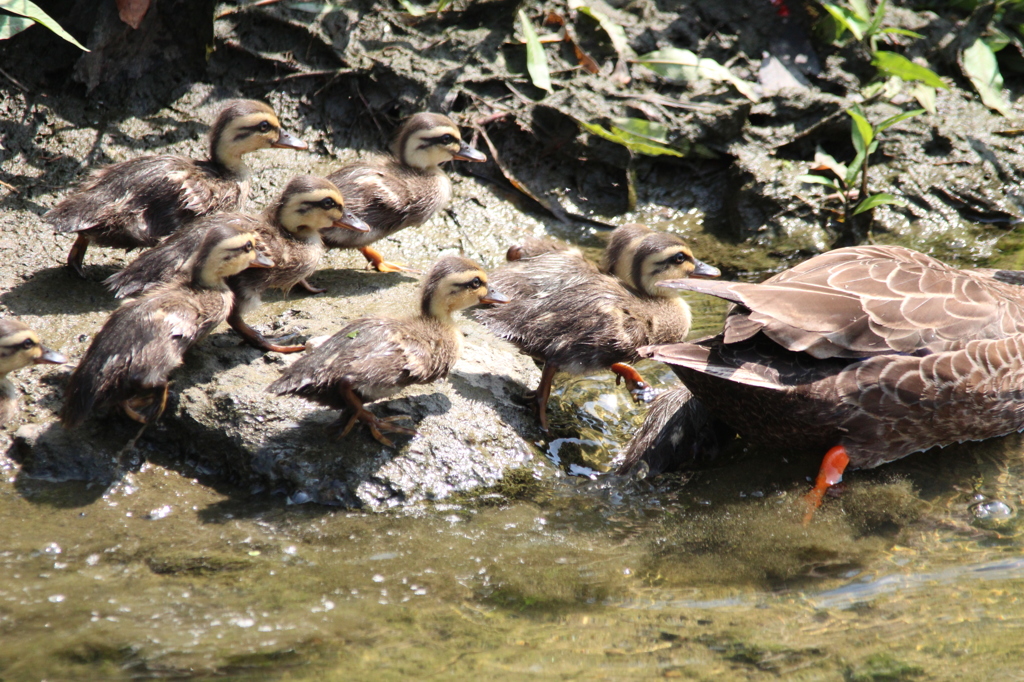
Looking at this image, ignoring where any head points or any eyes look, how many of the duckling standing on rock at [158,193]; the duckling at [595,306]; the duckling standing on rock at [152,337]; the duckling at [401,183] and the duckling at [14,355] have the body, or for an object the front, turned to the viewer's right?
5

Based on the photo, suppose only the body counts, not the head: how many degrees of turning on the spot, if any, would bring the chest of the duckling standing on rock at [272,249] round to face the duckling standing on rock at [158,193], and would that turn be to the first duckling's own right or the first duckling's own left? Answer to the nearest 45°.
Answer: approximately 135° to the first duckling's own left

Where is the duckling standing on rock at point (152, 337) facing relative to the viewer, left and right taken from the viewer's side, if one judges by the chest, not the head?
facing to the right of the viewer

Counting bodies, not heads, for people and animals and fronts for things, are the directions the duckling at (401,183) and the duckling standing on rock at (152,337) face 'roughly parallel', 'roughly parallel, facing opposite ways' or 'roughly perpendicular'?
roughly parallel

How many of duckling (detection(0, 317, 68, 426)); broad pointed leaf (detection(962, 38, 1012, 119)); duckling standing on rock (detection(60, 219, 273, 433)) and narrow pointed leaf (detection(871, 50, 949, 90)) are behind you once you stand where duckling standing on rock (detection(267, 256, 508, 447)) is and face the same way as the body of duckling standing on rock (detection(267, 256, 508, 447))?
2

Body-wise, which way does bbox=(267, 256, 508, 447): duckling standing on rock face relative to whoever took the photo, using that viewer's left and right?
facing to the right of the viewer

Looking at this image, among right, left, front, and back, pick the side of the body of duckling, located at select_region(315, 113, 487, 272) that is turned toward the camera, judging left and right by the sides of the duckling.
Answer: right

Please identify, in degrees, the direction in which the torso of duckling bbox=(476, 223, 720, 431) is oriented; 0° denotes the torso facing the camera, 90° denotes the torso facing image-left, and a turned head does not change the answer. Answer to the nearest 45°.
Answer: approximately 270°

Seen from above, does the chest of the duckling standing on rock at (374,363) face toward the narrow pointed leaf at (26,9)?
no

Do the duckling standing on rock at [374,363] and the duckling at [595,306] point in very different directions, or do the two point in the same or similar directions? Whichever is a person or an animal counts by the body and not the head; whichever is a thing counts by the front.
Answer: same or similar directions

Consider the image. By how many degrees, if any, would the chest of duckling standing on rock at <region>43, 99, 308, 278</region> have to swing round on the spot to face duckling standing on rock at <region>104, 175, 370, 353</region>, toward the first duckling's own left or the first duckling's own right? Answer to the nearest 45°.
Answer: approximately 45° to the first duckling's own right

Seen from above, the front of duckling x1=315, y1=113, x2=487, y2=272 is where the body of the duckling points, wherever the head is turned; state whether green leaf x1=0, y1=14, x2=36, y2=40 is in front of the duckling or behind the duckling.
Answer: behind

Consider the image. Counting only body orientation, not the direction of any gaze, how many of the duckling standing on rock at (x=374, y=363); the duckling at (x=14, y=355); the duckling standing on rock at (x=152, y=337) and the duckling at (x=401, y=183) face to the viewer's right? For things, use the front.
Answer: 4

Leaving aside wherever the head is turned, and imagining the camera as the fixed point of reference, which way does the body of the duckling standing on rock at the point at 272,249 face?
to the viewer's right

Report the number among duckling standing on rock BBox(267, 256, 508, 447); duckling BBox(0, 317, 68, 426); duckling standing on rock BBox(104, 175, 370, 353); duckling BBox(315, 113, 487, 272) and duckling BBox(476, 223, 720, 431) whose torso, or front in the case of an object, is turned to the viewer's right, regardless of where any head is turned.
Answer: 5
